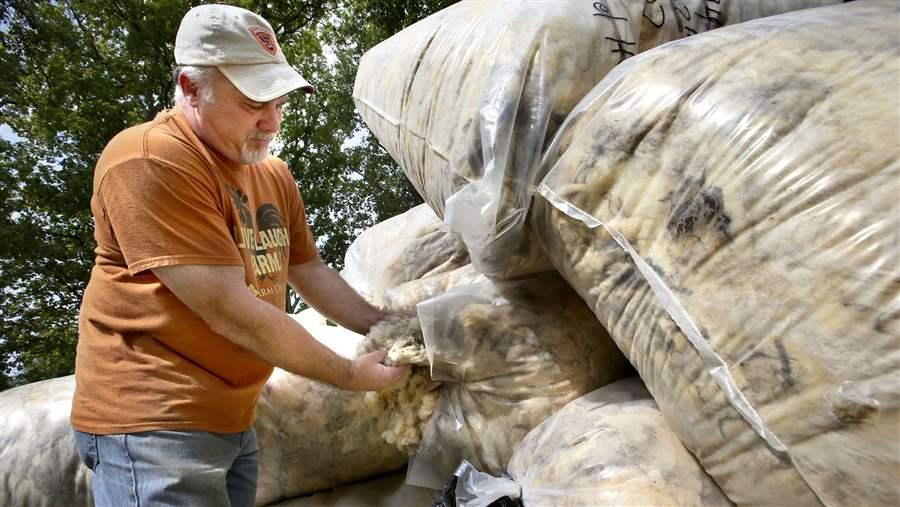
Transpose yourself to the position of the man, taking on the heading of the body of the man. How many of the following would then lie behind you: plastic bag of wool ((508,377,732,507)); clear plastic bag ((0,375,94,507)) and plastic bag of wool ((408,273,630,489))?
1

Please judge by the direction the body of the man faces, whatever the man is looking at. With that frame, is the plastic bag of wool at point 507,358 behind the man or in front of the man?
in front

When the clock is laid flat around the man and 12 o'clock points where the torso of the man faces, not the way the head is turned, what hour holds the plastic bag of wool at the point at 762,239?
The plastic bag of wool is roughly at 12 o'clock from the man.

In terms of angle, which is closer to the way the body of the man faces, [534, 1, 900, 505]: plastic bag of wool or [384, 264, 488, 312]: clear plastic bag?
the plastic bag of wool

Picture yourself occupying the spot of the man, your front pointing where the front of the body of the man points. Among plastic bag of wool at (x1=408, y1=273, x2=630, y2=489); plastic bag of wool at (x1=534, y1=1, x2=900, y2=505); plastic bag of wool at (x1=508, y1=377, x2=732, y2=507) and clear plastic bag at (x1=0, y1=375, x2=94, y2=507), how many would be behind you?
1

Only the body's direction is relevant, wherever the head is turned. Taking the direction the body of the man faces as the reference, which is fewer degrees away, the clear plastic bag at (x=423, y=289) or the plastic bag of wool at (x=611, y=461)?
the plastic bag of wool

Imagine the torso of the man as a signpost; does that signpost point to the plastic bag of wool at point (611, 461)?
yes

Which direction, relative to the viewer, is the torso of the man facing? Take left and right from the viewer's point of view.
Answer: facing the viewer and to the right of the viewer

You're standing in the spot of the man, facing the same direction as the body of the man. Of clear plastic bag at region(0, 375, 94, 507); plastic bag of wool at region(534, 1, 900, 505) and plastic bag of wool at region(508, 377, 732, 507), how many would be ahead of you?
2

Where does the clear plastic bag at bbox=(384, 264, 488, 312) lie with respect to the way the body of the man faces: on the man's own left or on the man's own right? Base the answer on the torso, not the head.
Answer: on the man's own left

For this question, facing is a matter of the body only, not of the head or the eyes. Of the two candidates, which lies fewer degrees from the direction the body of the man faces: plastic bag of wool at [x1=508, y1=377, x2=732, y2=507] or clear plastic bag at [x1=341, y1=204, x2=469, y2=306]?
the plastic bag of wool

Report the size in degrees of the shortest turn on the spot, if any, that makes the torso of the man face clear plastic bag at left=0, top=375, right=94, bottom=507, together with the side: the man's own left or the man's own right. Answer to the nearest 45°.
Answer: approximately 180°
